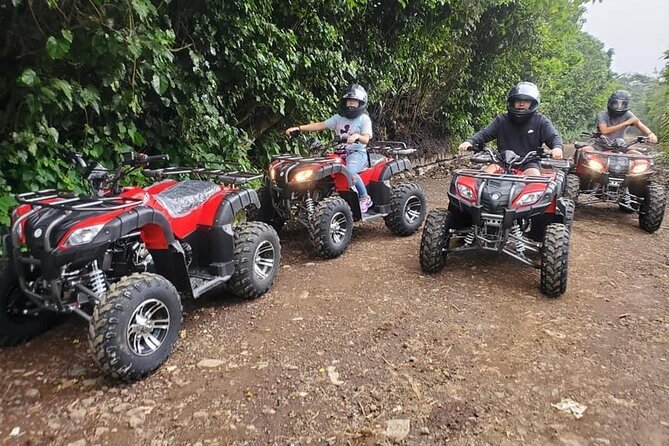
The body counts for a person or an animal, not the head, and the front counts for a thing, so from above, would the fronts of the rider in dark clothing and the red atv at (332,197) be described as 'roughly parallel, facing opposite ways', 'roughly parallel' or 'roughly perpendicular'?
roughly parallel

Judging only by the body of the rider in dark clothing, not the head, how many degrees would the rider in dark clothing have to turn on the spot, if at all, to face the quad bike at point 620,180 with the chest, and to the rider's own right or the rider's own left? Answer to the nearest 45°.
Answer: approximately 135° to the rider's own left

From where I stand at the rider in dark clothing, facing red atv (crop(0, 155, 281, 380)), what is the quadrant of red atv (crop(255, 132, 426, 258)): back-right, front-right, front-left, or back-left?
front-right

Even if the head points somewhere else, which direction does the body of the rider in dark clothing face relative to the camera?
toward the camera

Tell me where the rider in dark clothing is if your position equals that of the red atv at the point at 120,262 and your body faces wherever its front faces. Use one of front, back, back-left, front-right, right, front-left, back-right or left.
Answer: back-left

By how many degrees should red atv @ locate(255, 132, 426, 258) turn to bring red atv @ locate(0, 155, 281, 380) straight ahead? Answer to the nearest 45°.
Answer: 0° — it already faces it

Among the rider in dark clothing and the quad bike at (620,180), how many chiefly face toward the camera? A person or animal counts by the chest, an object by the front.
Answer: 2

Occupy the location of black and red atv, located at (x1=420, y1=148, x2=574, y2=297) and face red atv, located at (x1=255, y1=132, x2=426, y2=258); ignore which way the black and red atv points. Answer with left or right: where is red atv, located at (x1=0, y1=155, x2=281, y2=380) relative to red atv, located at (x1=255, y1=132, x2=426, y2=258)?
left

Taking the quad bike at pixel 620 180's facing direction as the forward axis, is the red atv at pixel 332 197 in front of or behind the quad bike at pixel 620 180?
in front

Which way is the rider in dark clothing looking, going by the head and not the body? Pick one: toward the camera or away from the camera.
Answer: toward the camera

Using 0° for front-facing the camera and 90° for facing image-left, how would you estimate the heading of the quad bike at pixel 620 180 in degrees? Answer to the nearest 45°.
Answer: approximately 0°
